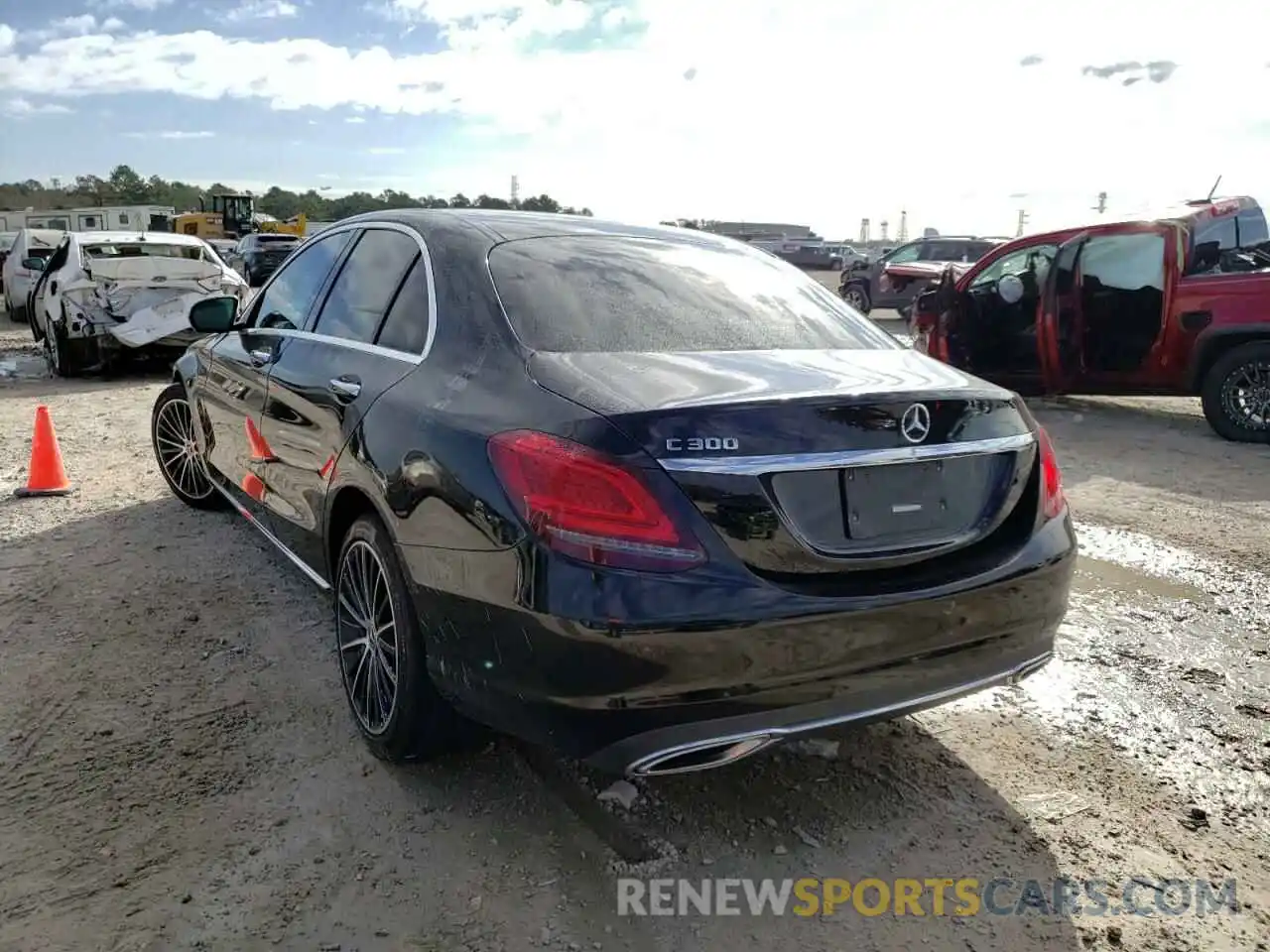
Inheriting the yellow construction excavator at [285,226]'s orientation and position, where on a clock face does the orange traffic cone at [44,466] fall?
The orange traffic cone is roughly at 3 o'clock from the yellow construction excavator.

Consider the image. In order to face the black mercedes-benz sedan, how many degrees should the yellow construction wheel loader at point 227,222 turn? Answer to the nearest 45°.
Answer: approximately 90° to its right

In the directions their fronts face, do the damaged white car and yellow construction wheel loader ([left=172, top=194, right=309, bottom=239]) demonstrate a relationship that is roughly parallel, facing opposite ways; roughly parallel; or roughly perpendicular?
roughly perpendicular

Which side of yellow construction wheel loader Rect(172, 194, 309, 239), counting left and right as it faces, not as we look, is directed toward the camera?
right

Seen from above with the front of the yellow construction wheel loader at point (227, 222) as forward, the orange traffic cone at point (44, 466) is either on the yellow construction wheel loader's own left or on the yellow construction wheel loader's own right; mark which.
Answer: on the yellow construction wheel loader's own right

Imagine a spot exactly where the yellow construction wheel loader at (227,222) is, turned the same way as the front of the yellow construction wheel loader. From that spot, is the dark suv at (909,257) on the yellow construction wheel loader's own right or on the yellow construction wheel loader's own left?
on the yellow construction wheel loader's own right

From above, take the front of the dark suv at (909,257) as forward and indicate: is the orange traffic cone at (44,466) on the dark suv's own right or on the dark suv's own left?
on the dark suv's own left

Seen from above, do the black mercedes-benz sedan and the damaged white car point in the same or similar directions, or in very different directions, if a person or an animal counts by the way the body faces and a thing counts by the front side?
same or similar directions

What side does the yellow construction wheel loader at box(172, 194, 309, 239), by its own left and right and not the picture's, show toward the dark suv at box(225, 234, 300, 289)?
right

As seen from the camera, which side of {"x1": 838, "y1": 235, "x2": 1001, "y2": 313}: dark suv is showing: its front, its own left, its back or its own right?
left

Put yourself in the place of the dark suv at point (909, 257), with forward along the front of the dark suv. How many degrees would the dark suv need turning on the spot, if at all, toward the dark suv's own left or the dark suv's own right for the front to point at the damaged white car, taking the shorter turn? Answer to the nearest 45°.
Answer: approximately 45° to the dark suv's own left

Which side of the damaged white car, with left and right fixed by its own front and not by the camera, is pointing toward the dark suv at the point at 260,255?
front

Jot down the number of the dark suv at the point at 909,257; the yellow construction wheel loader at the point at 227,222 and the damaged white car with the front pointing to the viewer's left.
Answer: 1

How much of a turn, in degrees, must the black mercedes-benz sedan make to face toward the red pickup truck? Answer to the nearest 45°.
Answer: approximately 90° to its right

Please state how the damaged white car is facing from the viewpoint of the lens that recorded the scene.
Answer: facing away from the viewer
